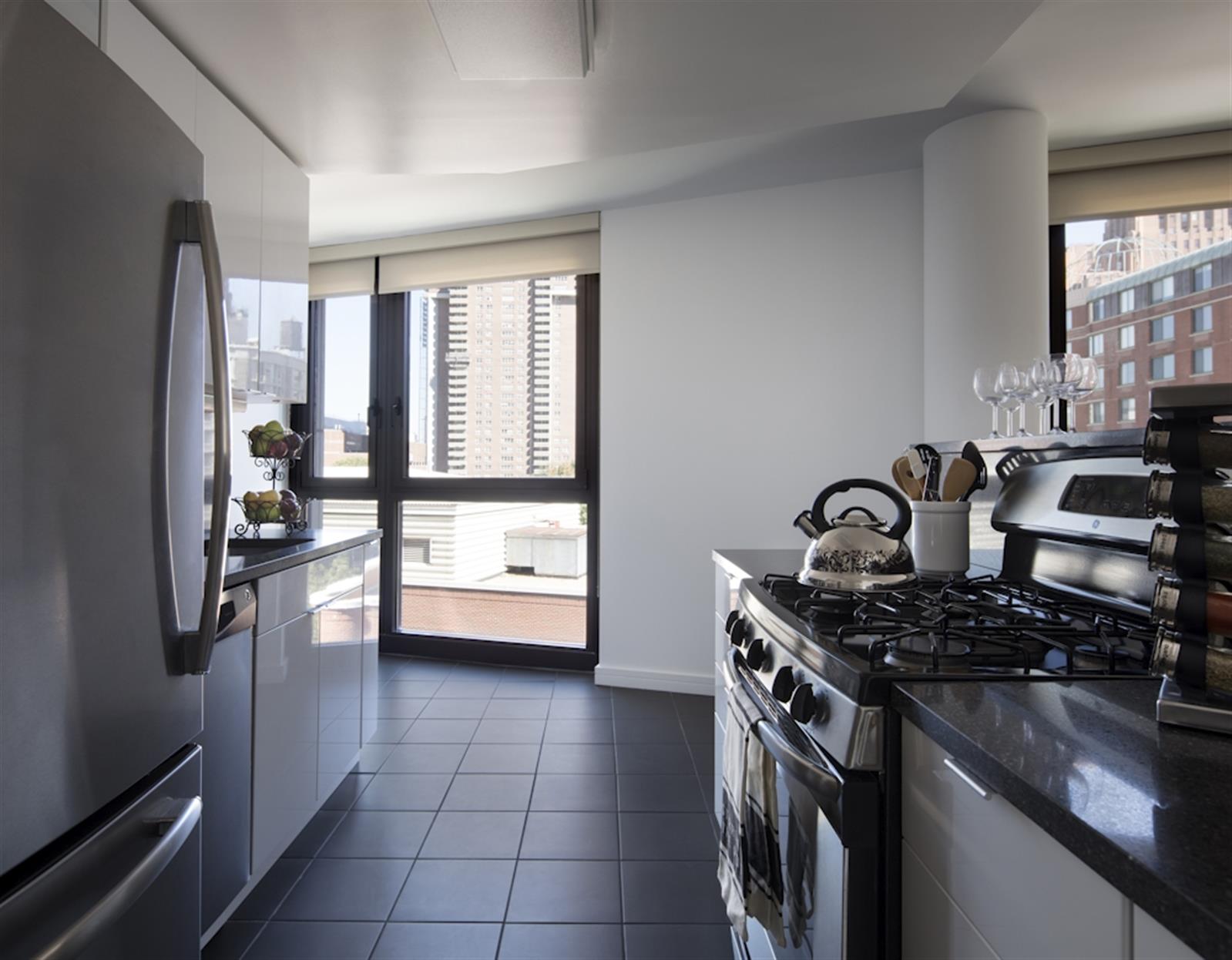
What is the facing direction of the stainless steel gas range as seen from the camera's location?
facing the viewer and to the left of the viewer

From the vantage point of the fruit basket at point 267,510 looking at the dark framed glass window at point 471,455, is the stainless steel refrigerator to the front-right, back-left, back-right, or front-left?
back-right

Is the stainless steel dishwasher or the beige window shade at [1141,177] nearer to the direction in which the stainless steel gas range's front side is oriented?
the stainless steel dishwasher

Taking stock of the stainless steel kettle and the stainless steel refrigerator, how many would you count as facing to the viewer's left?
1

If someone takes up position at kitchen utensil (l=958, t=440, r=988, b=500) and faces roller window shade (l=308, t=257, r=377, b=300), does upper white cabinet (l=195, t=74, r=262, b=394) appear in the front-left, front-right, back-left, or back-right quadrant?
front-left

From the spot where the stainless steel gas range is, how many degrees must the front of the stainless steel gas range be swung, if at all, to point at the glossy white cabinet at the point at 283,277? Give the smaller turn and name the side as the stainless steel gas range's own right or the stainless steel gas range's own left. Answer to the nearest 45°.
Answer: approximately 45° to the stainless steel gas range's own right

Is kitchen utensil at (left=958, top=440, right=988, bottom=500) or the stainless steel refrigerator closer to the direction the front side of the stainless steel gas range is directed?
the stainless steel refrigerator

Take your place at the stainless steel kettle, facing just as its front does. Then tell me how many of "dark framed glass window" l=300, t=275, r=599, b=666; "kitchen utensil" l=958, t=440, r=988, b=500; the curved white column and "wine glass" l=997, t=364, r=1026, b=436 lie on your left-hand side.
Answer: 0

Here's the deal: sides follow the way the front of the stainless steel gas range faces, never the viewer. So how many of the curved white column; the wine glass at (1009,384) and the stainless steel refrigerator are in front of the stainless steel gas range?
1

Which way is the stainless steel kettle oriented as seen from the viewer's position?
to the viewer's left

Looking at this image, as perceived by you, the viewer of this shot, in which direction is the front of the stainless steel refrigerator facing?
facing the viewer and to the right of the viewer

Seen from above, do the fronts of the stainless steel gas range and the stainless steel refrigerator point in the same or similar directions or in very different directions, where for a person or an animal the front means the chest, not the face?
very different directions

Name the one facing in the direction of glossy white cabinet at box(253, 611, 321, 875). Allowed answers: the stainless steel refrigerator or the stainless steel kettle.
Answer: the stainless steel kettle

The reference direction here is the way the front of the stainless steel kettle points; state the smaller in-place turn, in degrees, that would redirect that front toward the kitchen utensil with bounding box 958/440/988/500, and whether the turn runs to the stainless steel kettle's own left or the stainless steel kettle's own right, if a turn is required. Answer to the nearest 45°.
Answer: approximately 135° to the stainless steel kettle's own right

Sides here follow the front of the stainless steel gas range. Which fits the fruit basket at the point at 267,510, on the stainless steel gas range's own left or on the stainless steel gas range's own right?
on the stainless steel gas range's own right
